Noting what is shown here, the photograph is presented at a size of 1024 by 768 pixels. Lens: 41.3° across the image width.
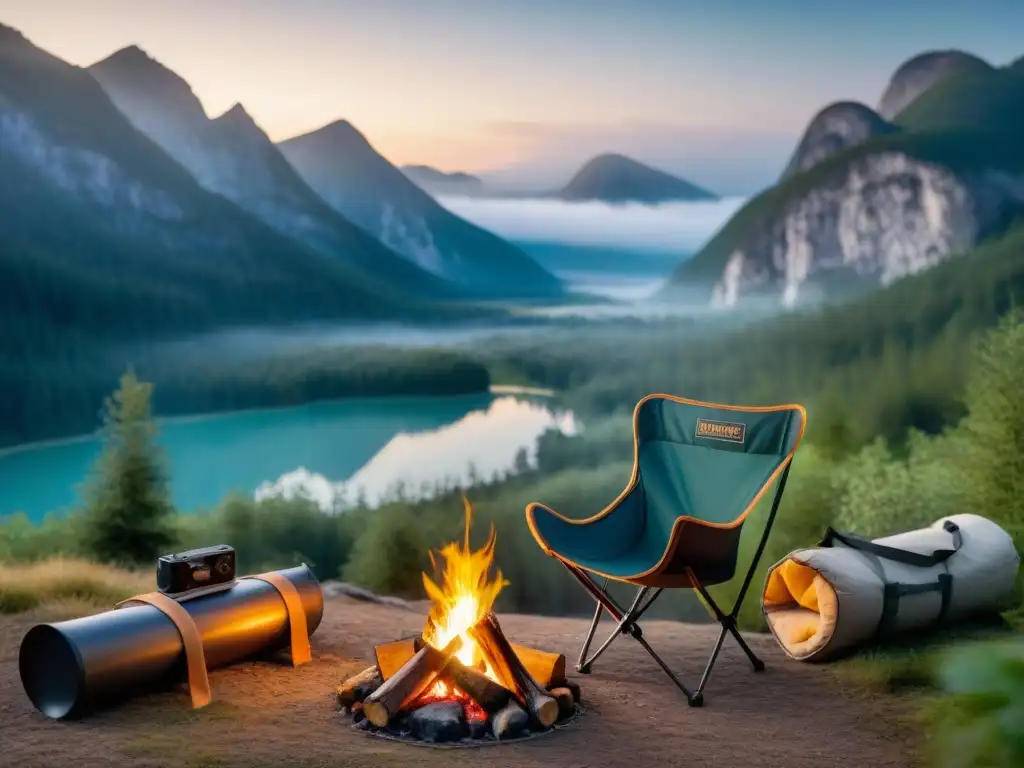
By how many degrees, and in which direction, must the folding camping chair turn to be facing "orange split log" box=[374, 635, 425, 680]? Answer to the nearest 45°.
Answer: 0° — it already faces it

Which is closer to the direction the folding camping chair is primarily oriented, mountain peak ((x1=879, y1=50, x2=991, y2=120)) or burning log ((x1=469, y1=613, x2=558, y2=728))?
the burning log

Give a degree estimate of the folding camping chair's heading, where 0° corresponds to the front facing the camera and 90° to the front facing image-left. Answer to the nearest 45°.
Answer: approximately 45°

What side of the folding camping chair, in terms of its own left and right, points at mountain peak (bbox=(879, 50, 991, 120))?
back

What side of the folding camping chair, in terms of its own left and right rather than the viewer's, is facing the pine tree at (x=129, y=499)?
right

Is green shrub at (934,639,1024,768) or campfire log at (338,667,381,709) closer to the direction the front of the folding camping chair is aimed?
the campfire log

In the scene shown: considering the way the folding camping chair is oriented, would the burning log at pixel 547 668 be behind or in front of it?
in front

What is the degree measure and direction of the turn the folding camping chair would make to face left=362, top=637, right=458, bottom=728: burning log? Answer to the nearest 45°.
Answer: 0° — it already faces it

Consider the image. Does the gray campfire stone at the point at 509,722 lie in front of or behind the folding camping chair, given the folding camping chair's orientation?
in front

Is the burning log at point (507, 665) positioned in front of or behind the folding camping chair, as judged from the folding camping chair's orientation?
in front

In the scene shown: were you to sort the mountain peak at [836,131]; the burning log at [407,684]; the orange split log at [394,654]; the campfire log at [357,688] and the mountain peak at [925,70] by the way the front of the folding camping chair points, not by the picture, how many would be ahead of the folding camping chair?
3

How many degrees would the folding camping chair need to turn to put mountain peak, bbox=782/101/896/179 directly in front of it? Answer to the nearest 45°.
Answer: approximately 135° to its right
